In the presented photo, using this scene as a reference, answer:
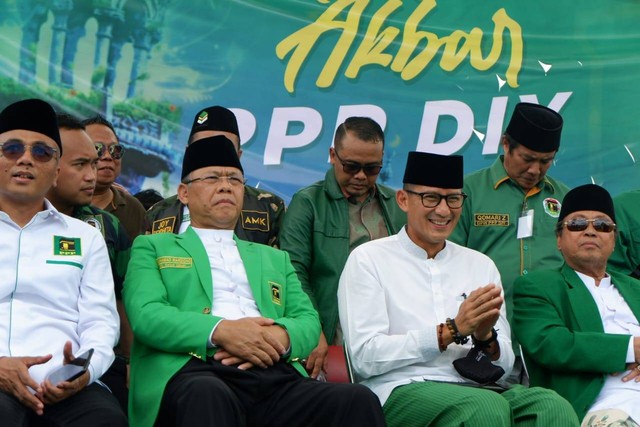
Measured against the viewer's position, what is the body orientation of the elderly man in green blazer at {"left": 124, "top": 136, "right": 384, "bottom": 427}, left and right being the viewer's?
facing the viewer and to the right of the viewer

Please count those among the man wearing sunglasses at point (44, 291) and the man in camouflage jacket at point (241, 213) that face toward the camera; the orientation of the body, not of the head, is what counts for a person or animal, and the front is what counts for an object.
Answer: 2

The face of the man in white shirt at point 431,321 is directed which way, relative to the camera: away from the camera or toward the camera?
toward the camera

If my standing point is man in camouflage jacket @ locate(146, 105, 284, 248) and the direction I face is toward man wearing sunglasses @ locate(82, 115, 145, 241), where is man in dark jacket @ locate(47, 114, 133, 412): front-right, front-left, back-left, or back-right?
front-left

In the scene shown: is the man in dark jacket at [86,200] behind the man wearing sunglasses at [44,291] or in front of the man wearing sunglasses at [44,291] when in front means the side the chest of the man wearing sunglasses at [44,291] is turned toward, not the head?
behind

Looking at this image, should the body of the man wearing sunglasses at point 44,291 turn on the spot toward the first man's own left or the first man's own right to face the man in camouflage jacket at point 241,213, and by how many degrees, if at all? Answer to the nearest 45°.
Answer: approximately 135° to the first man's own left

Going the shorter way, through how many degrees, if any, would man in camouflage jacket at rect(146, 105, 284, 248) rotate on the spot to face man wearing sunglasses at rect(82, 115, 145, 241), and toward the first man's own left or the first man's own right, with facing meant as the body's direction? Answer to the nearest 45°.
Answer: approximately 90° to the first man's own right

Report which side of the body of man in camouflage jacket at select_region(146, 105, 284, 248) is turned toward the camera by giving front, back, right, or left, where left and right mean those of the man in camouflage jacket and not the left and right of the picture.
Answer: front

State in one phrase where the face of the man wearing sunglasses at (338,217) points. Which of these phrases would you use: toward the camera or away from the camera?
toward the camera

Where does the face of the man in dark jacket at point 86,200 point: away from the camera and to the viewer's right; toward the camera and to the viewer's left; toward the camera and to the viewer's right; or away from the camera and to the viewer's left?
toward the camera and to the viewer's right
